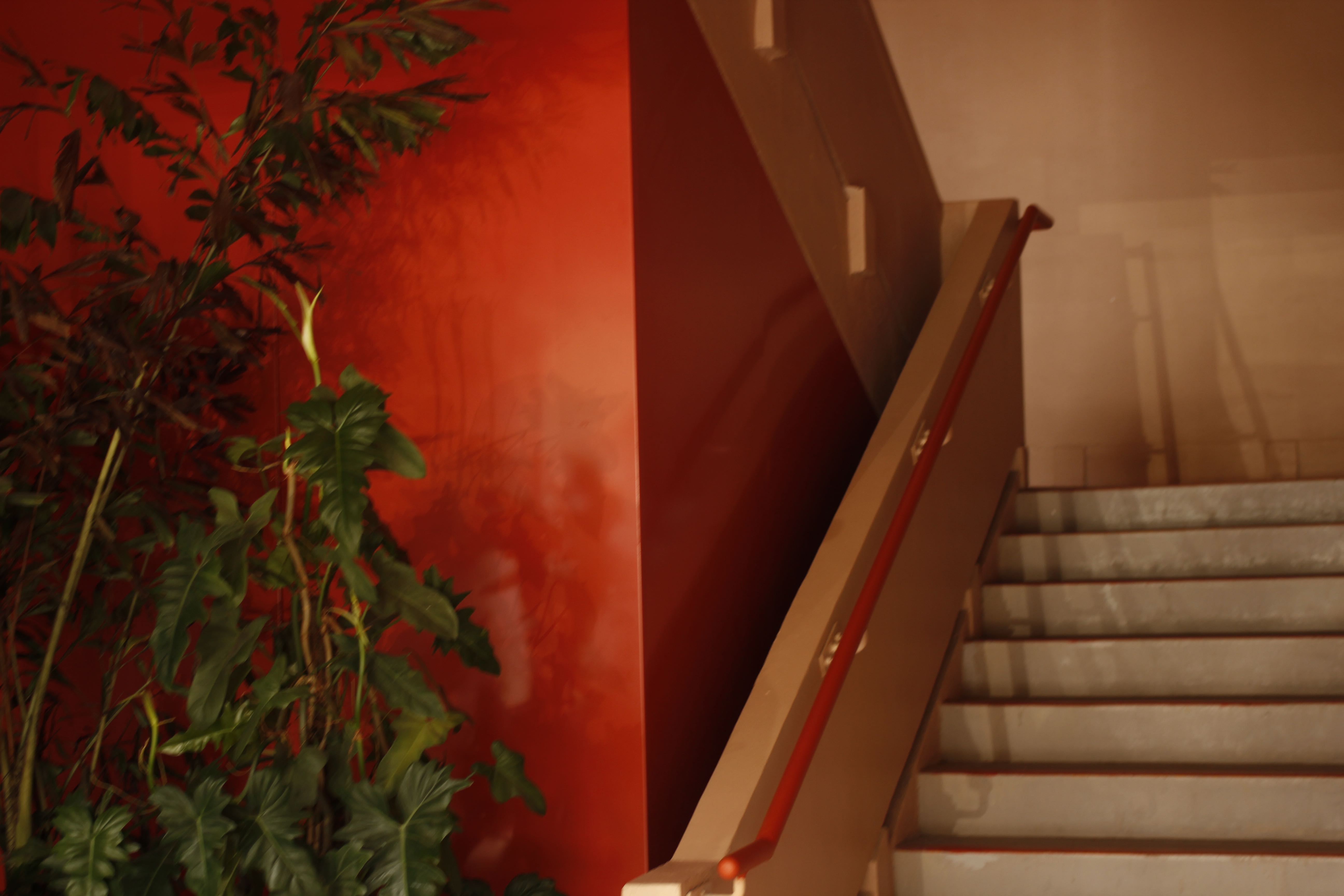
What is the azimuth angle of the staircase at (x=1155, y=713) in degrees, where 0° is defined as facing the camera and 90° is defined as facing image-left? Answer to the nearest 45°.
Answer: approximately 0°
